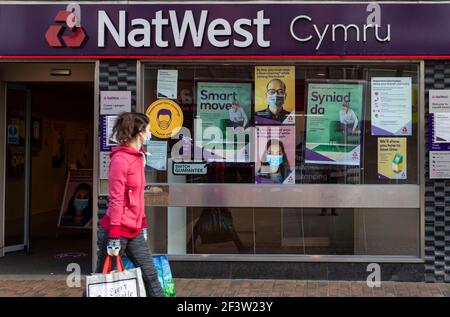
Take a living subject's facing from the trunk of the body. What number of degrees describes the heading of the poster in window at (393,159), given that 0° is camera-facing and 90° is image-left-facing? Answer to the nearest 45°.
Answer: approximately 0°

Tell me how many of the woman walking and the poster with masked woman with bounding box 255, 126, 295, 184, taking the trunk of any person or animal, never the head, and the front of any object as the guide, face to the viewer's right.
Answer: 1

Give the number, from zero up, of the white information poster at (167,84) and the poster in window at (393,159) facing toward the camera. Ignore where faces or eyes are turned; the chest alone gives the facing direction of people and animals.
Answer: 2

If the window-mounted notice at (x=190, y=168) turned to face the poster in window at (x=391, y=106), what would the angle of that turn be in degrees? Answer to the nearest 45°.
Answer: approximately 90° to its left

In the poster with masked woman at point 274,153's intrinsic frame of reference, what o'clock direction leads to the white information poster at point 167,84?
The white information poster is roughly at 3 o'clock from the poster with masked woman.

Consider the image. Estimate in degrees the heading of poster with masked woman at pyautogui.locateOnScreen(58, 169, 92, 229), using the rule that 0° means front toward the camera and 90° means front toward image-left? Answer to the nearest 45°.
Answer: approximately 0°
